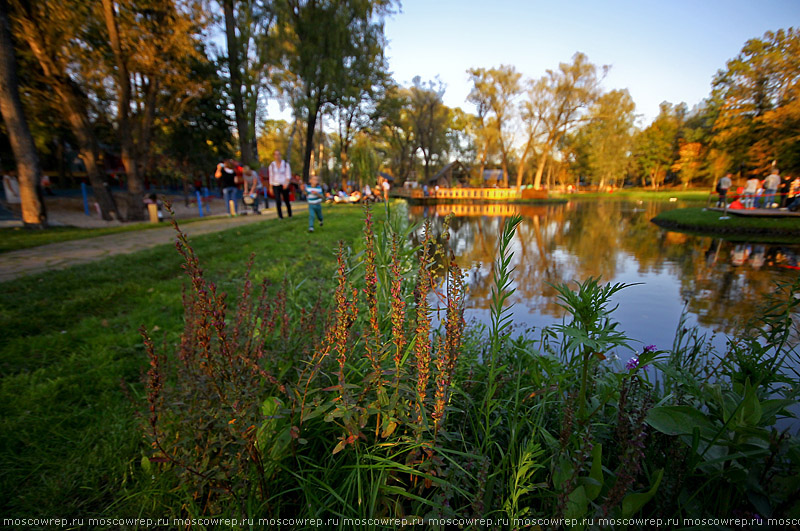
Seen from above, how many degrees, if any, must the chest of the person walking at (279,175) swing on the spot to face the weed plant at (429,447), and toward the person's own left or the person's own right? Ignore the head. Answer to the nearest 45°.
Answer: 0° — they already face it

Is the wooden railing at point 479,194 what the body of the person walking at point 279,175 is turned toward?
no

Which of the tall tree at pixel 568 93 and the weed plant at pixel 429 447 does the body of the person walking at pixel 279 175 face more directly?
the weed plant

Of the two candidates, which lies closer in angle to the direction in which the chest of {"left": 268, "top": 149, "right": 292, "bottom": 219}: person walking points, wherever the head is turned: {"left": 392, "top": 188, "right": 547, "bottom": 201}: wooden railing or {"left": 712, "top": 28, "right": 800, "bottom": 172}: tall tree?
the tall tree

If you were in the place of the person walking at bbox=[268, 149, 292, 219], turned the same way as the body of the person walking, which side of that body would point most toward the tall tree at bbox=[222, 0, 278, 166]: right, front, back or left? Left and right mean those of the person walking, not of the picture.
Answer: back

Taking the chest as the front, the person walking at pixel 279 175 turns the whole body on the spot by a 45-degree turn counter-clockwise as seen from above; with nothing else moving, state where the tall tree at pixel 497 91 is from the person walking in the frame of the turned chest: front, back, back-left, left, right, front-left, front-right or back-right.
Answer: left

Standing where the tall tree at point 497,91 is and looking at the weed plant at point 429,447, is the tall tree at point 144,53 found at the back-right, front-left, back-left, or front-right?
front-right

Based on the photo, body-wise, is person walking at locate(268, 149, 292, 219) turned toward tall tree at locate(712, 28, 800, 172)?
no

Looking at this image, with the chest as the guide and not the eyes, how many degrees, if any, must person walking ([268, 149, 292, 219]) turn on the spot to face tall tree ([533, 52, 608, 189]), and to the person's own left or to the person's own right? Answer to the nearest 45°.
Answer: approximately 135° to the person's own left

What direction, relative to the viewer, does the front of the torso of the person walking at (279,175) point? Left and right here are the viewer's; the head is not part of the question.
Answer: facing the viewer
